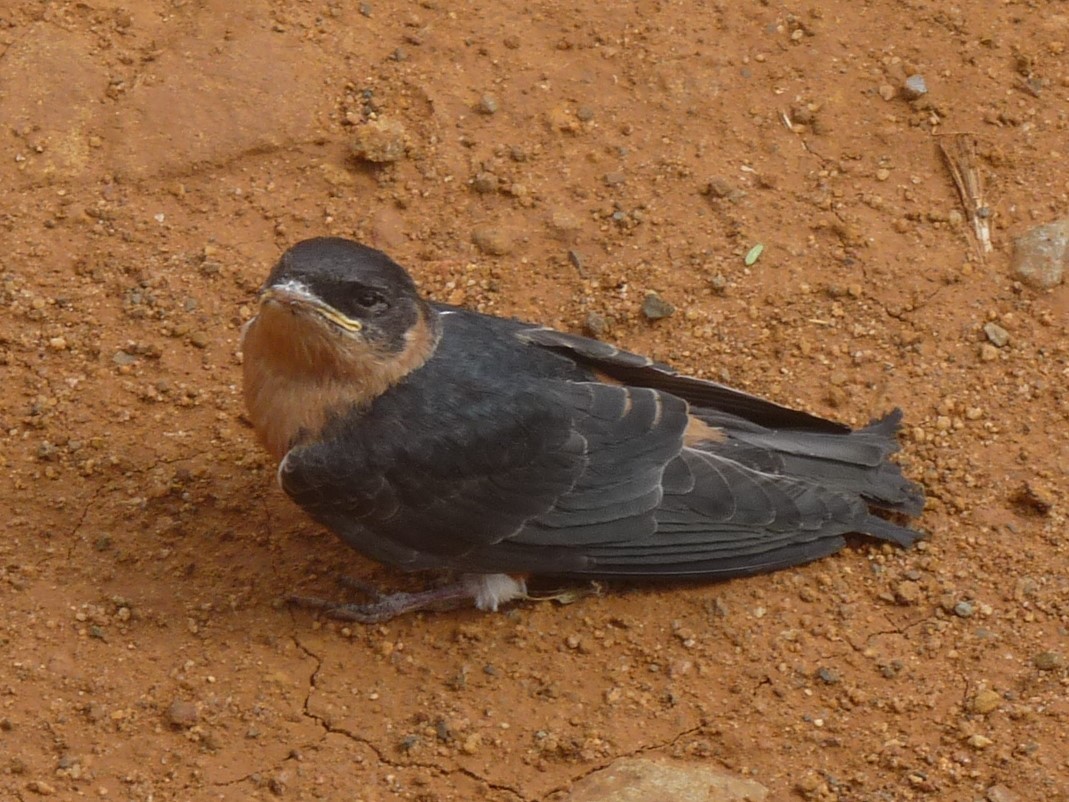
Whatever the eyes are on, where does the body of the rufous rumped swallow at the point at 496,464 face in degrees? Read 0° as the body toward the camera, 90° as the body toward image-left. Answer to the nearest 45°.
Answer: approximately 90°

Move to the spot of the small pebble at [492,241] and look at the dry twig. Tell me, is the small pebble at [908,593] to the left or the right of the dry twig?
right

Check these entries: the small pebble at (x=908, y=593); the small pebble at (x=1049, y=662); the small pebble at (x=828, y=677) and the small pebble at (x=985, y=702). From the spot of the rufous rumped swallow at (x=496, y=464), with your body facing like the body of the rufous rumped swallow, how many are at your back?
4

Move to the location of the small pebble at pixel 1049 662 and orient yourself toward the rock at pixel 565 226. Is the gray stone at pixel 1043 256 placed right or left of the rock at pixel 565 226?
right

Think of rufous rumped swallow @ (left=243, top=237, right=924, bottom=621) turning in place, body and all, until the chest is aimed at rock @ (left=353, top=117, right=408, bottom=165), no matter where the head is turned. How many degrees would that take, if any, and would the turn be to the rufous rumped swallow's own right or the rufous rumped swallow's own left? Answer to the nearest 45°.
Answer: approximately 45° to the rufous rumped swallow's own right

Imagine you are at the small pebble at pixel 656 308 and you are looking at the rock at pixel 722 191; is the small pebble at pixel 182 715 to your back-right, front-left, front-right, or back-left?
back-left

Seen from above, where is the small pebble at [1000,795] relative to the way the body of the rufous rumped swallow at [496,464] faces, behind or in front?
behind

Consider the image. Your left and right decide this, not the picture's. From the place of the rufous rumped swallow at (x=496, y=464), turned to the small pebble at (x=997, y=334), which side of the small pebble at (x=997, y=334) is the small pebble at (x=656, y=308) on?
left

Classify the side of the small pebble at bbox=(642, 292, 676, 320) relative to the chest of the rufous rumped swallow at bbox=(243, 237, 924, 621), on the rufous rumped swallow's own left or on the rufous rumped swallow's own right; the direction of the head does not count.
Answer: on the rufous rumped swallow's own right

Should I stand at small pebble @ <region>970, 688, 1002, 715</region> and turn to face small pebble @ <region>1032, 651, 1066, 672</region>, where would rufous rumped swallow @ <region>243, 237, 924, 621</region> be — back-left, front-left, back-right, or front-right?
back-left

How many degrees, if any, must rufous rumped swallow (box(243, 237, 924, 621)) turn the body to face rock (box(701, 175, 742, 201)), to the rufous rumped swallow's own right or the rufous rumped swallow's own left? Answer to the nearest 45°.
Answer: approximately 90° to the rufous rumped swallow's own right

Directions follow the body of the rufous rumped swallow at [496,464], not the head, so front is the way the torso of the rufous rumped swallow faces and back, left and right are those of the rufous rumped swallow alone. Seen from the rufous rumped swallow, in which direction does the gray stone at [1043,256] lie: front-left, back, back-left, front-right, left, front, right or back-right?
back-right

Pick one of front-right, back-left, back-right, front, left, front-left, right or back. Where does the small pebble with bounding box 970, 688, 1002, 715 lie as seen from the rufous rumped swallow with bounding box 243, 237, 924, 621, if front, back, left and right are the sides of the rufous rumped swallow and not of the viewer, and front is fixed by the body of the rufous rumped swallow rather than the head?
back
